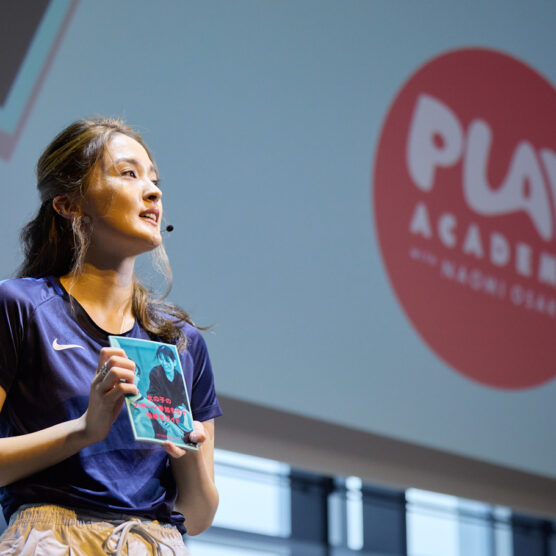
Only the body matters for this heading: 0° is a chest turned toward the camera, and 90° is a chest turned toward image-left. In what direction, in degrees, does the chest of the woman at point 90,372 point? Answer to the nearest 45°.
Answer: approximately 315°
